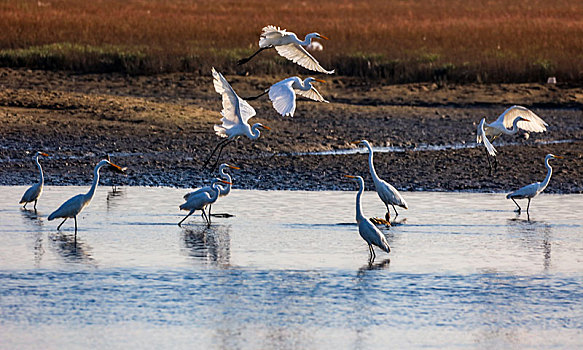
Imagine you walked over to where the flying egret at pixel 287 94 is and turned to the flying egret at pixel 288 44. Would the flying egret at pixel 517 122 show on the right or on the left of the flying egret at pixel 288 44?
right

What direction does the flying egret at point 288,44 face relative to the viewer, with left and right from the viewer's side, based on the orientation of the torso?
facing to the right of the viewer

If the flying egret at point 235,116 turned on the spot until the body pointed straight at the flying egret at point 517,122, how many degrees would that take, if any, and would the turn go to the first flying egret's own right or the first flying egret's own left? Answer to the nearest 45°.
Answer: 0° — it already faces it

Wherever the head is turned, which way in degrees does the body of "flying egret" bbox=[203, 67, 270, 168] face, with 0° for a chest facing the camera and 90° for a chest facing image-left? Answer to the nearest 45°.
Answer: approximately 270°

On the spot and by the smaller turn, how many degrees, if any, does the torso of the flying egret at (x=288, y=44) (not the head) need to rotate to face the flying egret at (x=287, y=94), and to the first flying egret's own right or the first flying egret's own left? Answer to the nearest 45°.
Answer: approximately 90° to the first flying egret's own right

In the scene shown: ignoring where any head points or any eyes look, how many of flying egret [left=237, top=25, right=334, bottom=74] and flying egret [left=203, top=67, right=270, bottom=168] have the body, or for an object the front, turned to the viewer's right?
2
